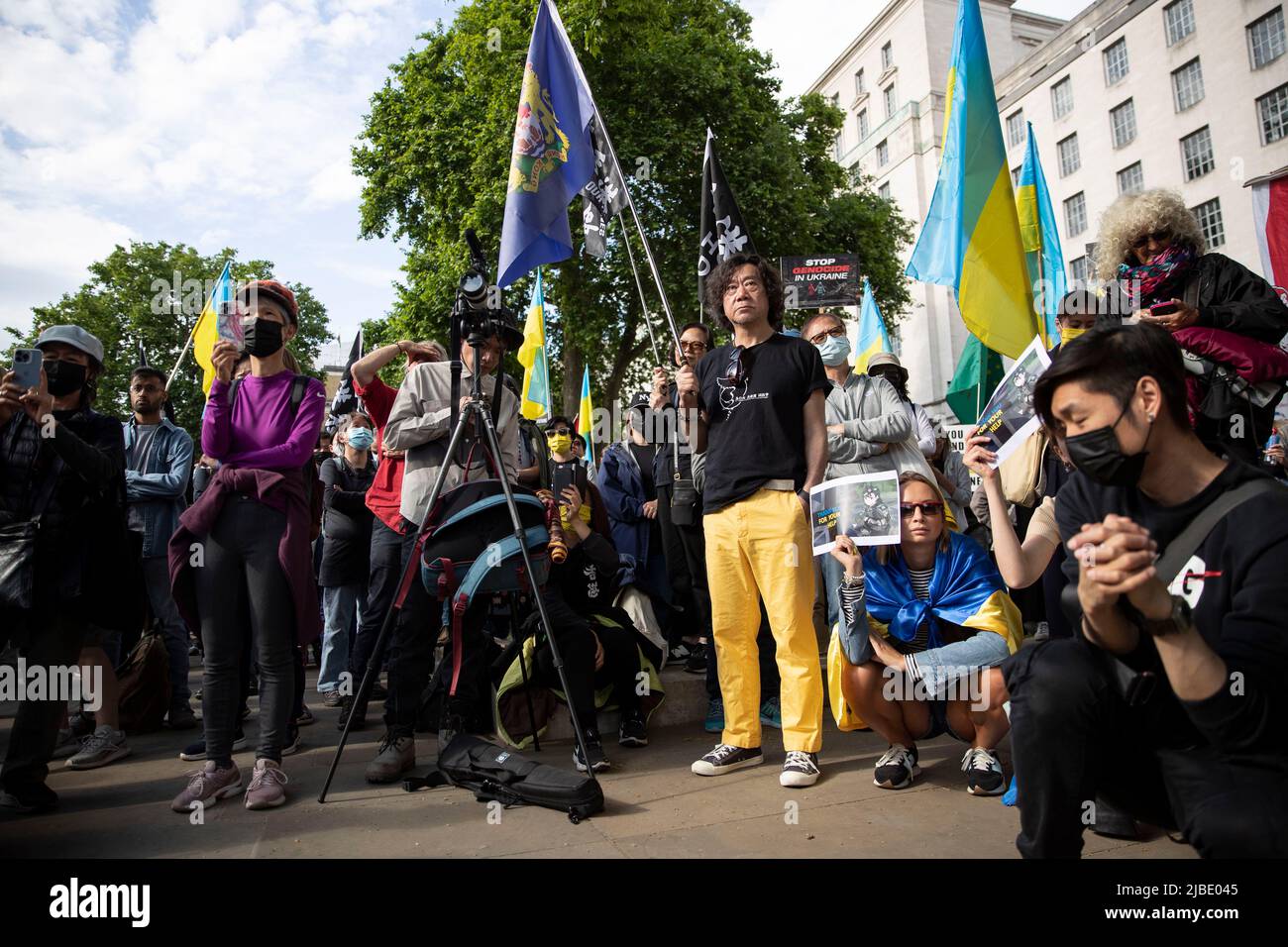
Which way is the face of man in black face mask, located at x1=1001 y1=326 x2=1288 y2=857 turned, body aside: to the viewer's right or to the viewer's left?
to the viewer's left

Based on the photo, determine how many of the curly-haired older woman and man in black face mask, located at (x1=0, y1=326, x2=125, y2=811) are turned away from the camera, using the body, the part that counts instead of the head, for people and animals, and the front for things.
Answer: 0

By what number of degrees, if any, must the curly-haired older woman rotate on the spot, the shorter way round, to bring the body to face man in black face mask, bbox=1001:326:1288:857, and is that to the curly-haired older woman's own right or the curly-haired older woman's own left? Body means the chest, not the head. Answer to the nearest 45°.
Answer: approximately 45° to the curly-haired older woman's own left

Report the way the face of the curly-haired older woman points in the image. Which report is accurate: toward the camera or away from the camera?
toward the camera

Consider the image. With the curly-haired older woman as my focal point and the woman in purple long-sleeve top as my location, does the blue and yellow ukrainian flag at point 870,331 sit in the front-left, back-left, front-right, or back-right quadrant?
front-left

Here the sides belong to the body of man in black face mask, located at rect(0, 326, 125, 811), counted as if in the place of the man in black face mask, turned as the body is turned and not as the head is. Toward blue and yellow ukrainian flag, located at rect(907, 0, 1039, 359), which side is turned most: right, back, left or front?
left

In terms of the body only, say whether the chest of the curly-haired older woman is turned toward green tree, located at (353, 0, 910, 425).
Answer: no

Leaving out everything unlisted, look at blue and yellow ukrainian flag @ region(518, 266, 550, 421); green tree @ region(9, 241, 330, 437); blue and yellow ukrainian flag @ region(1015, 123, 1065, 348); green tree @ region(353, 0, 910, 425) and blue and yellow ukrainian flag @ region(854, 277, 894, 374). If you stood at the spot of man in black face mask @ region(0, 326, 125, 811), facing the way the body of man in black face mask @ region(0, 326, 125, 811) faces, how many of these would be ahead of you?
0

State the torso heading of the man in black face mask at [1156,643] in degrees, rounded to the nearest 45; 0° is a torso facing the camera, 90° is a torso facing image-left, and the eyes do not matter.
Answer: approximately 45°

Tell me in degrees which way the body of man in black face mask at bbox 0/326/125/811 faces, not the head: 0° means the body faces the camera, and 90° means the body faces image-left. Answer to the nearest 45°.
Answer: approximately 45°

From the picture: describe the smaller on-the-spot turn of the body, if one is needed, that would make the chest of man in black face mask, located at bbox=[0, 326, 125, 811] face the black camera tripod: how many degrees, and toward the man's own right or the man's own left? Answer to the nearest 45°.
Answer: approximately 90° to the man's own left

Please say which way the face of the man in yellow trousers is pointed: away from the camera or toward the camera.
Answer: toward the camera

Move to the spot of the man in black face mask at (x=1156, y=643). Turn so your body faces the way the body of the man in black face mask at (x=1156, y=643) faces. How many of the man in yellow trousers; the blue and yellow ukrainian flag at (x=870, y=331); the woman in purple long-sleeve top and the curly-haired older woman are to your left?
0

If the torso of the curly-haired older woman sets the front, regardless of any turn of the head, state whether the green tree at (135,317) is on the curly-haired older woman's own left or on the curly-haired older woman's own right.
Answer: on the curly-haired older woman's own right

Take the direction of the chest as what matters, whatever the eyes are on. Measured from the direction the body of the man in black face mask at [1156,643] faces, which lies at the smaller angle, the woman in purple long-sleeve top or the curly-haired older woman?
the woman in purple long-sleeve top

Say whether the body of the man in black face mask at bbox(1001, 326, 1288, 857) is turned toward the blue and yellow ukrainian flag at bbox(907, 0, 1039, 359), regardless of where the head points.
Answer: no

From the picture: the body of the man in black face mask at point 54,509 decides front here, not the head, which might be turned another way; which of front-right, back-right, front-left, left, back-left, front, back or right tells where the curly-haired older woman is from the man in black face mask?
left

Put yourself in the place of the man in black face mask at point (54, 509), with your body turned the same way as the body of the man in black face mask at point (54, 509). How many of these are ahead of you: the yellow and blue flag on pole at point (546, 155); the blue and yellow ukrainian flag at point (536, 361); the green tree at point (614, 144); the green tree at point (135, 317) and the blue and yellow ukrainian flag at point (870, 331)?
0

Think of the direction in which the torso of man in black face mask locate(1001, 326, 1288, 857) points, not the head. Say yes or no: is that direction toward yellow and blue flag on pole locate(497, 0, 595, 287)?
no

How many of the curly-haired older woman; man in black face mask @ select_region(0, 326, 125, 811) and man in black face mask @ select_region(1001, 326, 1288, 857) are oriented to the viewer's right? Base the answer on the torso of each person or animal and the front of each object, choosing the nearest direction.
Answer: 0

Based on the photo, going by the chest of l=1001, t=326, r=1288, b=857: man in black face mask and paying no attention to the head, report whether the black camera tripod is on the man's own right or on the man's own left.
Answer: on the man's own right
